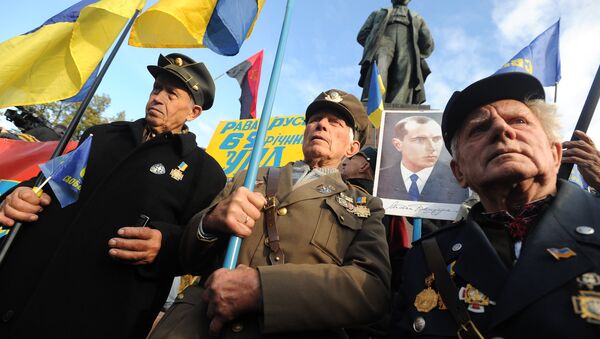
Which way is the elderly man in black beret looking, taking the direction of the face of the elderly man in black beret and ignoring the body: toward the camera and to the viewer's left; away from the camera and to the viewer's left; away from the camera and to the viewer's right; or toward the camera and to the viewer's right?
toward the camera and to the viewer's left

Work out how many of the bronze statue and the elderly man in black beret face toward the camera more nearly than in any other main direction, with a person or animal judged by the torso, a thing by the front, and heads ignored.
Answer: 2

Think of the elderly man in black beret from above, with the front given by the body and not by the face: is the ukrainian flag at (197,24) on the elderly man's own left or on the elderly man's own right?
on the elderly man's own right

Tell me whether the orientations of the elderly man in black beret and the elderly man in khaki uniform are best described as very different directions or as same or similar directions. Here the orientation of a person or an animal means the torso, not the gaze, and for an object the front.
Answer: same or similar directions

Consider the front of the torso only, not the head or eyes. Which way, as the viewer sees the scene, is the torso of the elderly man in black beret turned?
toward the camera

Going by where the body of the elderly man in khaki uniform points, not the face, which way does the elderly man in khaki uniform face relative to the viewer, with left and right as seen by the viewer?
facing the viewer and to the left of the viewer

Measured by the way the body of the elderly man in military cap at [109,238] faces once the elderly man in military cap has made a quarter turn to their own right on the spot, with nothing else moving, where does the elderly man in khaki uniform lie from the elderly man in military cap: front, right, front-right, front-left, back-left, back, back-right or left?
back

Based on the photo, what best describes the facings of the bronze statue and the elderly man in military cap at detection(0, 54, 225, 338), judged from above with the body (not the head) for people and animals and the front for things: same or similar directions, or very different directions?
same or similar directions

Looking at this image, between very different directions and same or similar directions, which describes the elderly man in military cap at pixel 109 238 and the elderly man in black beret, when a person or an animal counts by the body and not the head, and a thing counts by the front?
same or similar directions
